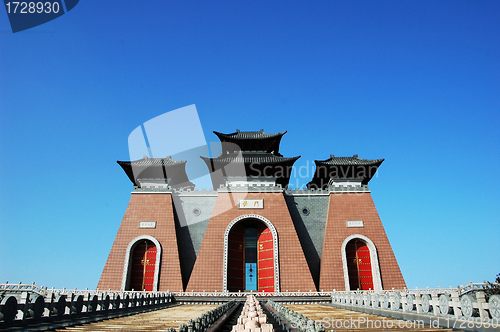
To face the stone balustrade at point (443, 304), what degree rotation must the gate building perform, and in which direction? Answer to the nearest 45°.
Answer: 0° — it already faces it

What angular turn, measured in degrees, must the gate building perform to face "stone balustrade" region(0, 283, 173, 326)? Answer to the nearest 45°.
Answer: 0° — it already faces it

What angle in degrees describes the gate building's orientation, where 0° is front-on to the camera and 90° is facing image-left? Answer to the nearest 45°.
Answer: approximately 0°
